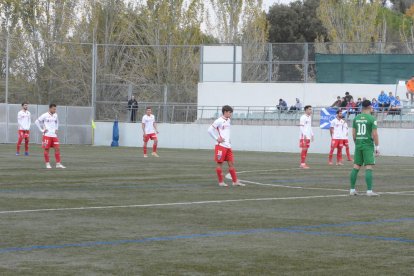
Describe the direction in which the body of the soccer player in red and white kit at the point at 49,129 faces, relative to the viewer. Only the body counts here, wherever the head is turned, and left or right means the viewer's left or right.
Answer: facing the viewer and to the right of the viewer

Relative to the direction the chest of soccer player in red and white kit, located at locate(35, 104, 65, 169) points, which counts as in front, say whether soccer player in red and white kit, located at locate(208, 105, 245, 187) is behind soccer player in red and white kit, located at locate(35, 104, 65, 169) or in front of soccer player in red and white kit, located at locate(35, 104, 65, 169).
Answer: in front

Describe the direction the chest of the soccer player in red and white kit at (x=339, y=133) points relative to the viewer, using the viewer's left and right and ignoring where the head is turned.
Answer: facing the viewer

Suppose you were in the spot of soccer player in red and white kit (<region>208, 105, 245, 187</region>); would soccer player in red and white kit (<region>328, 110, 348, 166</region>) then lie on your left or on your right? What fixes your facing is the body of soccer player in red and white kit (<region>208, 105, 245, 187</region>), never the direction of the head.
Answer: on your left

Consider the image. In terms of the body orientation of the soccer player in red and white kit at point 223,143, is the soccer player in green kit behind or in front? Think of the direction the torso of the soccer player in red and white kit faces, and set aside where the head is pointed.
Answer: in front

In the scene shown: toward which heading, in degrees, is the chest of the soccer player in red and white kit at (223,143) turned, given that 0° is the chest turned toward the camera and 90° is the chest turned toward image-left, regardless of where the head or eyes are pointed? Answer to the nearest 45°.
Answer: approximately 315°

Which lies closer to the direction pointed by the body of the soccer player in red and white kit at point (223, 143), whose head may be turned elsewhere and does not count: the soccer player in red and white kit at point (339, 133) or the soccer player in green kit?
the soccer player in green kit
